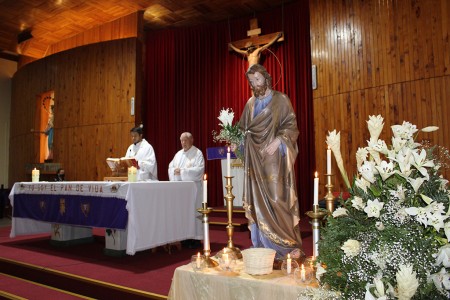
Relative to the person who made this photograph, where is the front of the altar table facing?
facing the viewer and to the left of the viewer

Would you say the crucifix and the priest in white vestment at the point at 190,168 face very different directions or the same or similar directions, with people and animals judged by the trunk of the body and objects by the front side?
same or similar directions

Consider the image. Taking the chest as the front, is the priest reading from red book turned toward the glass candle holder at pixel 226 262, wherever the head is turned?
no

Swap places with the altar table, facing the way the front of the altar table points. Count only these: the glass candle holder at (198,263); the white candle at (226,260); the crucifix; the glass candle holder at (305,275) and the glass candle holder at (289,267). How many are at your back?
1

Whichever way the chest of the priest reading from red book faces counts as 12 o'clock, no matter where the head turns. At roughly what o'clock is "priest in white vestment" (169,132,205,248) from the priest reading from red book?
The priest in white vestment is roughly at 8 o'clock from the priest reading from red book.

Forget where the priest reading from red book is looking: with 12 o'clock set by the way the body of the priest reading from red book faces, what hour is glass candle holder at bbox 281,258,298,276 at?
The glass candle holder is roughly at 10 o'clock from the priest reading from red book.

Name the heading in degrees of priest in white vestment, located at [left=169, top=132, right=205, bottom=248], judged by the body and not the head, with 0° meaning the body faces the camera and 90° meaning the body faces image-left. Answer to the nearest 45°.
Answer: approximately 45°

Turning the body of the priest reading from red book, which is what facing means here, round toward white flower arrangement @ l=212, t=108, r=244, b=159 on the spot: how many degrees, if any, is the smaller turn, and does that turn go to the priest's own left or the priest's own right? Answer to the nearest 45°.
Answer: approximately 45° to the priest's own left

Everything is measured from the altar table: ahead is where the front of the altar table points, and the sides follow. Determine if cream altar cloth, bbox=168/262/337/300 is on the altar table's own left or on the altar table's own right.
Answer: on the altar table's own left

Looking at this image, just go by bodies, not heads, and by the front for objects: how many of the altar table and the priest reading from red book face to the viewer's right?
0

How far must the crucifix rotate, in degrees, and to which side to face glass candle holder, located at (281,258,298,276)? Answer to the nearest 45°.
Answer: approximately 45° to its left

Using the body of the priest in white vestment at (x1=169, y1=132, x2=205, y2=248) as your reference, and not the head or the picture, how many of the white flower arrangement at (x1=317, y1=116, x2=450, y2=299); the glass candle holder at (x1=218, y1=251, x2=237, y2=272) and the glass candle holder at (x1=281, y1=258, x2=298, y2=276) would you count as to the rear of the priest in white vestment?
0

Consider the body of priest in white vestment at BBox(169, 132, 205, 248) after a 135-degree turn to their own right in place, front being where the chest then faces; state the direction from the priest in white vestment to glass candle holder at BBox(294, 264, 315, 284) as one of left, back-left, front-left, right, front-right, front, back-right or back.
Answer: back

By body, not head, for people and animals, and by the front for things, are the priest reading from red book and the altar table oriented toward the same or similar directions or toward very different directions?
same or similar directions

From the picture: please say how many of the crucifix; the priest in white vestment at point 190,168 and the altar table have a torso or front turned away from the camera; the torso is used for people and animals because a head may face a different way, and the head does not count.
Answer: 0

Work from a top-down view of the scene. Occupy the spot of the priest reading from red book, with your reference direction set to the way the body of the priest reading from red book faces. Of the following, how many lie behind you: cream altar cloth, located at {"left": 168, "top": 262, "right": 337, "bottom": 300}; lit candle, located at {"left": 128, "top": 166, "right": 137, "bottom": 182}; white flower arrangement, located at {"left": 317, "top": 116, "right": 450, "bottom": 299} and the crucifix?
1

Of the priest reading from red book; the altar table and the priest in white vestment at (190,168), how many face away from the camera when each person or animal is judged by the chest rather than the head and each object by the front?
0

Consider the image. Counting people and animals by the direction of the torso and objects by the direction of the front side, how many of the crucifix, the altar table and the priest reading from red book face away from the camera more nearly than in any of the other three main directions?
0

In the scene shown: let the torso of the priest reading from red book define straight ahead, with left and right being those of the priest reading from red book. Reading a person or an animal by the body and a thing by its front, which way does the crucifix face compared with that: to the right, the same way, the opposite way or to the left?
the same way

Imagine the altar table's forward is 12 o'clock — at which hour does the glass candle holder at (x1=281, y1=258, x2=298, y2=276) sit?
The glass candle holder is roughly at 10 o'clock from the altar table.

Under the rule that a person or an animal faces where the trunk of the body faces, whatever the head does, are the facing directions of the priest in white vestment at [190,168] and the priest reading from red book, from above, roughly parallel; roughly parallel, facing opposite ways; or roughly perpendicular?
roughly parallel
